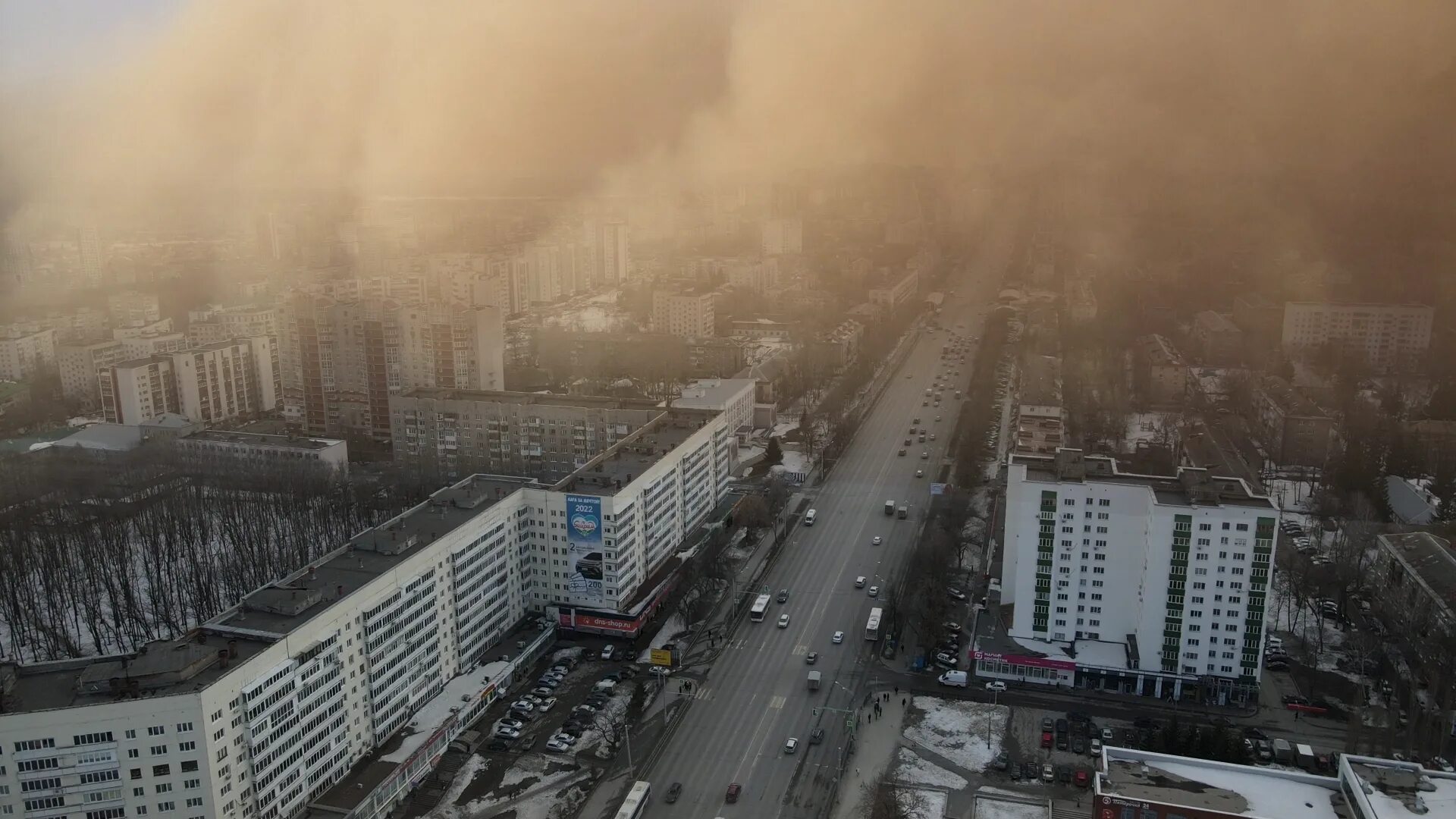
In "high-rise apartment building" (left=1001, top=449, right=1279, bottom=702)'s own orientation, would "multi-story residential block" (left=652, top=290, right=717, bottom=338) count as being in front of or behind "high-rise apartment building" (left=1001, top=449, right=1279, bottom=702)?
behind

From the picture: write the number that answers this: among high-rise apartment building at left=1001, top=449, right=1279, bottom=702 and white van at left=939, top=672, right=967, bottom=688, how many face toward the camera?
1

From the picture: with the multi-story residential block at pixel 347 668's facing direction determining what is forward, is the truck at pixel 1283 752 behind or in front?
in front

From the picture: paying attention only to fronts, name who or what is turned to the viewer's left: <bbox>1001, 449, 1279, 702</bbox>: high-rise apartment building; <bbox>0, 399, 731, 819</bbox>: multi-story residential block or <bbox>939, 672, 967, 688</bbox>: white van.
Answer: the white van

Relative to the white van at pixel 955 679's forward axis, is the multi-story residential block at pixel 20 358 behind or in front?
in front

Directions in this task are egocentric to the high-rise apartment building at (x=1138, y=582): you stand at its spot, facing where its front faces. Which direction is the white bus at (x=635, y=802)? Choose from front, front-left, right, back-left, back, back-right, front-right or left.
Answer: front-right

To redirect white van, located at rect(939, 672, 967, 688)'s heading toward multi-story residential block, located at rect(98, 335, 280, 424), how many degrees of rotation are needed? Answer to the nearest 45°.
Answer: approximately 45° to its right

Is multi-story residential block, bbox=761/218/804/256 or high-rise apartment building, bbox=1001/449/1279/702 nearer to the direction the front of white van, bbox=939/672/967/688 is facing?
the multi-story residential block

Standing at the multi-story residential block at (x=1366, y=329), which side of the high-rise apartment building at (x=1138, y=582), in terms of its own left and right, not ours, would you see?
back

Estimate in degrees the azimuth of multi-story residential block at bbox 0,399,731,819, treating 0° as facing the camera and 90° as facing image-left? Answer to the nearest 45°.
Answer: approximately 315°

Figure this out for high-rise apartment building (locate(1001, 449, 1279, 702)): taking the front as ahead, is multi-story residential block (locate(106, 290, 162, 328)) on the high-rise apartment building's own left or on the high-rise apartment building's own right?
on the high-rise apartment building's own right

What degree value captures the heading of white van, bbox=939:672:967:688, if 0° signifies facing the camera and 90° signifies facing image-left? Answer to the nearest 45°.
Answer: approximately 90°

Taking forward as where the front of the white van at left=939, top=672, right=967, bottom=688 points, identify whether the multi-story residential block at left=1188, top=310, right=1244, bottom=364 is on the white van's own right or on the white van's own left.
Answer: on the white van's own right

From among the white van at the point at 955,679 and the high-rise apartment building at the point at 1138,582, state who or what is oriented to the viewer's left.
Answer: the white van

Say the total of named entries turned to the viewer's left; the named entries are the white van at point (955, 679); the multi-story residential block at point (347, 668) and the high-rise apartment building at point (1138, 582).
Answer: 1

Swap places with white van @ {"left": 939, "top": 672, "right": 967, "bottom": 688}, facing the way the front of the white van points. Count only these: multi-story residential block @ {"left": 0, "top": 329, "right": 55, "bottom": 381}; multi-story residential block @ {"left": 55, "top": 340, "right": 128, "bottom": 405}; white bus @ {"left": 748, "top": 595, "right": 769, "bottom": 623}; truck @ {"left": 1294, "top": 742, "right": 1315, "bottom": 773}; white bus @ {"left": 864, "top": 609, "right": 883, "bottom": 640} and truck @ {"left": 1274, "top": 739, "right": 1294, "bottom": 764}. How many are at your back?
2

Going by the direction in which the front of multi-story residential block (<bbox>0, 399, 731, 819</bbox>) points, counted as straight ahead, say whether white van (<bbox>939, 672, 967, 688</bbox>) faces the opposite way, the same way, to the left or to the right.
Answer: the opposite way
